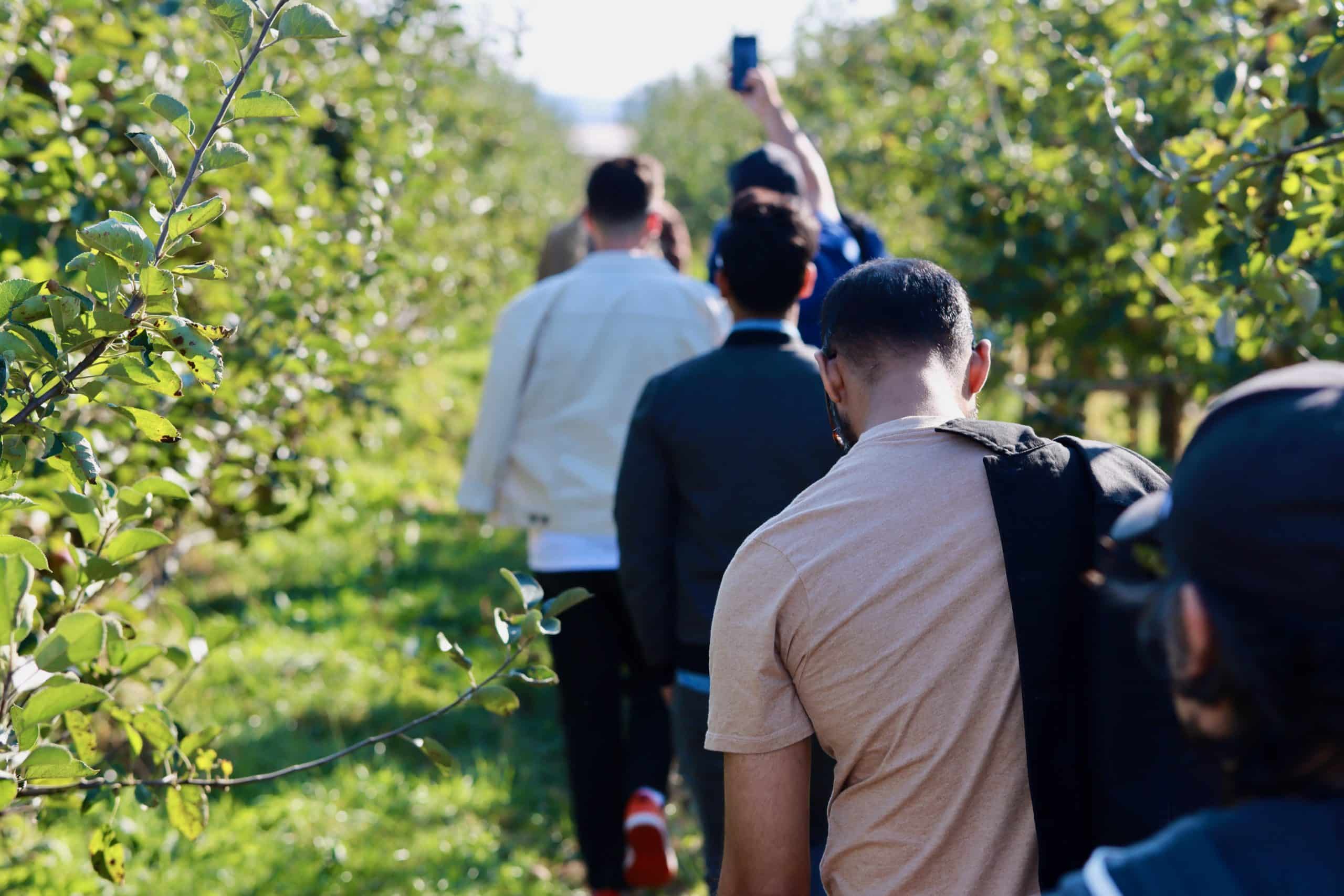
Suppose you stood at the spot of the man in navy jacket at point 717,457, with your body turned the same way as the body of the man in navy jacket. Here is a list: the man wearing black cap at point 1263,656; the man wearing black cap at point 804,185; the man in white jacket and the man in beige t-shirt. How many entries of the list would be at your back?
2

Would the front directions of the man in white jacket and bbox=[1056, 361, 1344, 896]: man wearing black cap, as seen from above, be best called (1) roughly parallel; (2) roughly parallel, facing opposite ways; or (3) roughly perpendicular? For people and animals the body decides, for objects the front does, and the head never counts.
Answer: roughly parallel

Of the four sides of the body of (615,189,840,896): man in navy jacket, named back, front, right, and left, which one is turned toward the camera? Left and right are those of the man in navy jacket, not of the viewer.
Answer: back

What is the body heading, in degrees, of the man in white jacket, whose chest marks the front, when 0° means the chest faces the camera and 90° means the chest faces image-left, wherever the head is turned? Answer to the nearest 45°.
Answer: approximately 180°

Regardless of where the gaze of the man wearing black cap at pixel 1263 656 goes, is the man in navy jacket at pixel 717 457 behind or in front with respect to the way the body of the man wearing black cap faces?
in front

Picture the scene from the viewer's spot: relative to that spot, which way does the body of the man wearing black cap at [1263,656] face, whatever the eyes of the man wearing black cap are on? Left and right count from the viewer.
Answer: facing away from the viewer and to the left of the viewer

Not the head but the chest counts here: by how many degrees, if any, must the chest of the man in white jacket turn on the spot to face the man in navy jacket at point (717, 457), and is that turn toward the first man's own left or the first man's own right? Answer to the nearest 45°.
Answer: approximately 180°

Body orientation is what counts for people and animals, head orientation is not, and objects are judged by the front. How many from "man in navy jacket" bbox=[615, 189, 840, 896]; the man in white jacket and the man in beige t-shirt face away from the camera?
3

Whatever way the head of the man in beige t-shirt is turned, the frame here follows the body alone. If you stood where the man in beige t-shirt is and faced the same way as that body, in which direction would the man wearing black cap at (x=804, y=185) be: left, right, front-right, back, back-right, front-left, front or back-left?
front

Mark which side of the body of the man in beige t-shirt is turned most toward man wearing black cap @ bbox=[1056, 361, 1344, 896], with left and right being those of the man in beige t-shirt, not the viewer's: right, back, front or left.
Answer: back

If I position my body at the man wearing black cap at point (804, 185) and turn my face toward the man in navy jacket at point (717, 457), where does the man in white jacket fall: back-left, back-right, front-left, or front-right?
front-right

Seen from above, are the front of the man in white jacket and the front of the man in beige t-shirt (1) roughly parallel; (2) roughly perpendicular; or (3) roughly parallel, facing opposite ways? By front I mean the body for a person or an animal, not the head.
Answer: roughly parallel

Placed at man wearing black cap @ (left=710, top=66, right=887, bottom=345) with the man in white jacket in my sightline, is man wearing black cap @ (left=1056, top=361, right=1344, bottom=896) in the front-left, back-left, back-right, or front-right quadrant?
front-left

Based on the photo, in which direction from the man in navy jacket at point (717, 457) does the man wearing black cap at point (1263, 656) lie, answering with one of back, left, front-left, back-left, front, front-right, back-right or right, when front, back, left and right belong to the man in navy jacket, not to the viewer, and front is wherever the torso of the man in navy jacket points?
back

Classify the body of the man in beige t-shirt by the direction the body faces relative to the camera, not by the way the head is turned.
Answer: away from the camera

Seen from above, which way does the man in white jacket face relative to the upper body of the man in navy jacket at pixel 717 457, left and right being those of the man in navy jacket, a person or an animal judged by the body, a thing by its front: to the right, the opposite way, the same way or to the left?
the same way

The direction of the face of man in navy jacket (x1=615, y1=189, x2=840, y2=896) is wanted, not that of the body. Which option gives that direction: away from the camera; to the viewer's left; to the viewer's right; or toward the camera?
away from the camera
